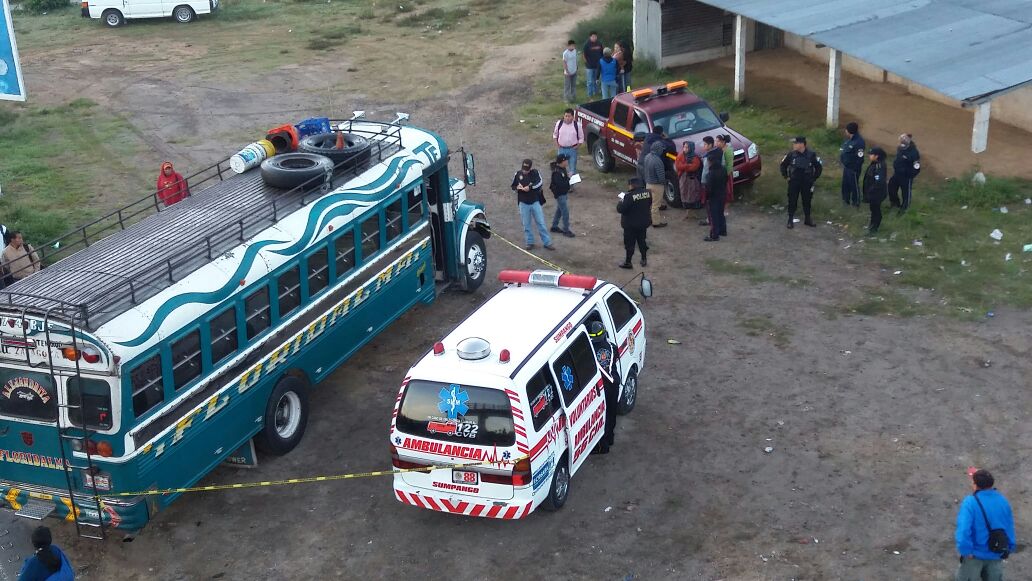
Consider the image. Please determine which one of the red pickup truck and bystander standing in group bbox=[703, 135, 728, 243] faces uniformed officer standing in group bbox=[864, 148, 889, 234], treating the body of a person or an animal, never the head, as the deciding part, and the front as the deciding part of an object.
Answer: the red pickup truck

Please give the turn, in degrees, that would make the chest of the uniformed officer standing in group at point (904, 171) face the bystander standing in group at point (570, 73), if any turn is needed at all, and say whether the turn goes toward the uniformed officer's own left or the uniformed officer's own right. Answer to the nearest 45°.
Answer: approximately 90° to the uniformed officer's own right

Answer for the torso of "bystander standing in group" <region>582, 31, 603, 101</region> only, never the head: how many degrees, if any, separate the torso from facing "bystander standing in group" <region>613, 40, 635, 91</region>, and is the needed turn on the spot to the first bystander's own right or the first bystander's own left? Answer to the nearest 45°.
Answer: approximately 45° to the first bystander's own left

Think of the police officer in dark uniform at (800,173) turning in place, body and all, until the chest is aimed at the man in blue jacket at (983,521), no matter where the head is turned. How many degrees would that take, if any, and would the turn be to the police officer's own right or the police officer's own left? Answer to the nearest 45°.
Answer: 0° — they already face them

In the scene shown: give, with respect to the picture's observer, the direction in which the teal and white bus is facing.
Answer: facing away from the viewer and to the right of the viewer

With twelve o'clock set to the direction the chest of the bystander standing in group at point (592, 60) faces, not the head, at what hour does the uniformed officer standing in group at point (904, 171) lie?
the uniformed officer standing in group at point (904, 171) is roughly at 11 o'clock from the bystander standing in group at point (592, 60).

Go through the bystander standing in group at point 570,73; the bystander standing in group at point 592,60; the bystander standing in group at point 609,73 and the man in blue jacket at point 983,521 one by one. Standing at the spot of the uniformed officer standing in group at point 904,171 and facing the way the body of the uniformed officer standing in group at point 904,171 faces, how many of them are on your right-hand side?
3

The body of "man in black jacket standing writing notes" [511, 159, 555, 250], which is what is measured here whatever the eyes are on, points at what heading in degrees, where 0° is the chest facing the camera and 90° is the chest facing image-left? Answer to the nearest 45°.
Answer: approximately 0°
